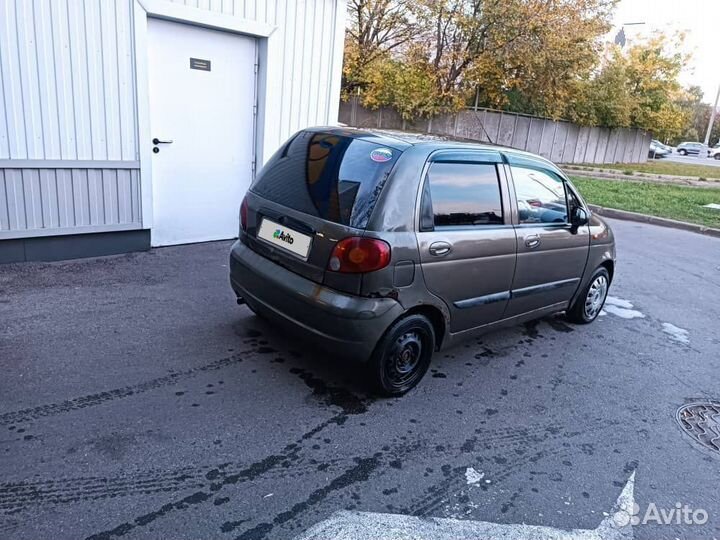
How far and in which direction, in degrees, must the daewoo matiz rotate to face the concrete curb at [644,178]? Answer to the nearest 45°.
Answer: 0° — it already faces it

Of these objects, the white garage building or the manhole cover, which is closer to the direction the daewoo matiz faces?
the manhole cover

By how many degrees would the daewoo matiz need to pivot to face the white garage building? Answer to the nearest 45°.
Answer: approximately 90° to its left

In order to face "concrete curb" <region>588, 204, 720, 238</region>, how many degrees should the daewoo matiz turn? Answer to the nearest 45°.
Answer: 0° — it already faces it

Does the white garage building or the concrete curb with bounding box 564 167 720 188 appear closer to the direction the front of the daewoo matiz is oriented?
the concrete curb

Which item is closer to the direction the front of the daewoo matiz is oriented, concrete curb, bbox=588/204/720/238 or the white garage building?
the concrete curb

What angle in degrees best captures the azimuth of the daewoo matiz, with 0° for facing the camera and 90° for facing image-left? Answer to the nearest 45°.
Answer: approximately 225°
